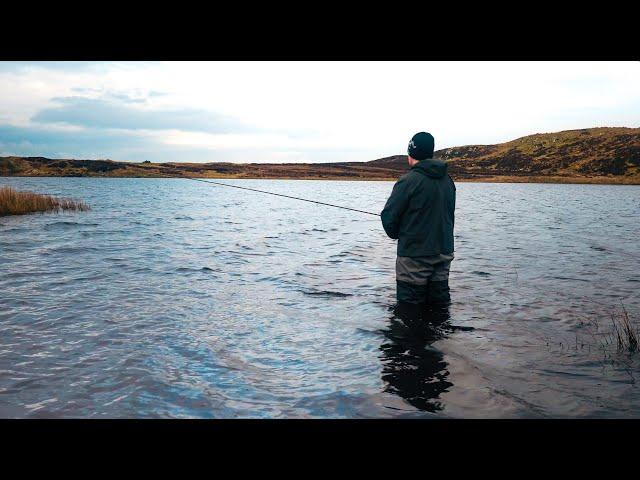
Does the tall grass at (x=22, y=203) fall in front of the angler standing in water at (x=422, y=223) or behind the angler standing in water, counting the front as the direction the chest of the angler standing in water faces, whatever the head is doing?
in front

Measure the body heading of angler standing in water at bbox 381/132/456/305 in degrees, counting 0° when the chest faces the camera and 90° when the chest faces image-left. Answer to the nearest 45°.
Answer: approximately 135°
